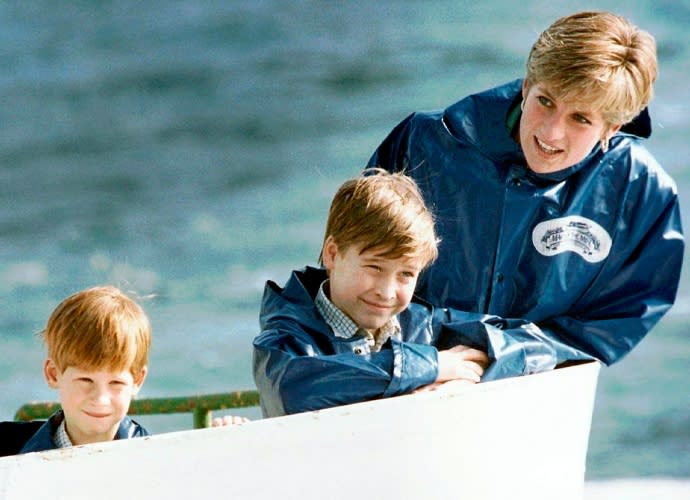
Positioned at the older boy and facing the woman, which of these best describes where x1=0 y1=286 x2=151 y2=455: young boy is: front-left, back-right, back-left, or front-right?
back-left

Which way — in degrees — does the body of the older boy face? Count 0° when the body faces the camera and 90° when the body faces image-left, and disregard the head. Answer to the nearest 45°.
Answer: approximately 315°

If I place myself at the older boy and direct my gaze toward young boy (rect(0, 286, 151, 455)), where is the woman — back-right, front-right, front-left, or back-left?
back-right

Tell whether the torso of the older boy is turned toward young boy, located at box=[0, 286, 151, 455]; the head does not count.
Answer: no

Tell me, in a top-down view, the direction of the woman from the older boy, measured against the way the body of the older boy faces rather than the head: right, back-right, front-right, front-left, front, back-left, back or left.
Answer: left

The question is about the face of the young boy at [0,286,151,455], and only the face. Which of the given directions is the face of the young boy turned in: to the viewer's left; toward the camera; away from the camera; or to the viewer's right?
toward the camera
